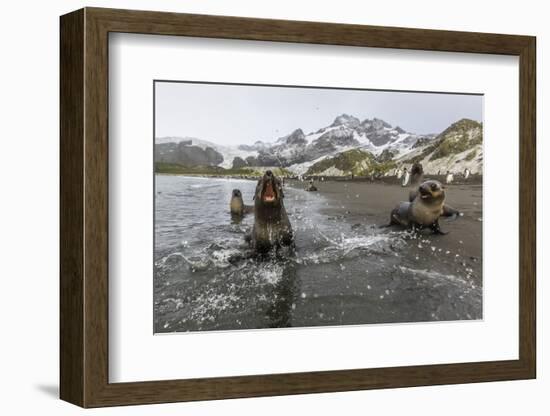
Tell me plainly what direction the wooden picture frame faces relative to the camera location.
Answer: facing the viewer and to the right of the viewer
